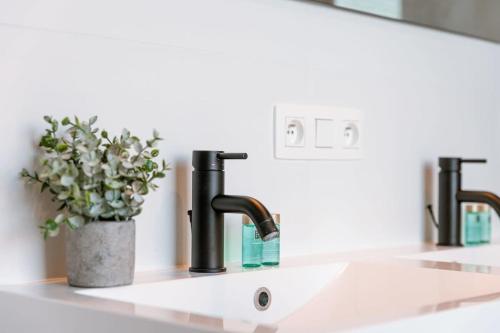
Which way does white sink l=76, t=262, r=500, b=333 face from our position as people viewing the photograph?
facing the viewer and to the right of the viewer

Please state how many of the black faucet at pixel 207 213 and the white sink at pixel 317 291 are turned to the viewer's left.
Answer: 0

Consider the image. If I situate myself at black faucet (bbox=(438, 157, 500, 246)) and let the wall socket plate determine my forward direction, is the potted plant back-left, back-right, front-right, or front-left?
front-left

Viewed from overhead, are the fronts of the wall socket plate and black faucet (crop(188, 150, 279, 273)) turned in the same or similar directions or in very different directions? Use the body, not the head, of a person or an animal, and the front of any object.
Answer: same or similar directions

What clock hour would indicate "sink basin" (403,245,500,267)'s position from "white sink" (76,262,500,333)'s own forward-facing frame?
The sink basin is roughly at 9 o'clock from the white sink.

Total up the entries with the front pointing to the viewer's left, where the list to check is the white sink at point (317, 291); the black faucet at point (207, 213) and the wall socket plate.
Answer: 0

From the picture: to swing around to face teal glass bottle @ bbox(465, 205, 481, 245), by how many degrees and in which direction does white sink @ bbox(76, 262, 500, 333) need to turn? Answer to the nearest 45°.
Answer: approximately 90° to its left

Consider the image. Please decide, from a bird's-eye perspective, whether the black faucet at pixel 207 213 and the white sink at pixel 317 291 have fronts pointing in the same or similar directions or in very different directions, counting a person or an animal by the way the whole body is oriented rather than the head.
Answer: same or similar directions
